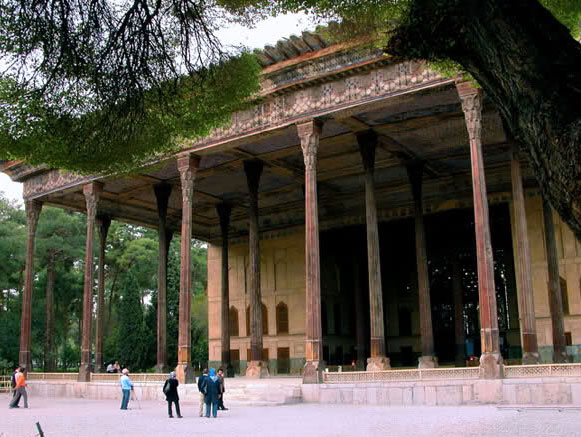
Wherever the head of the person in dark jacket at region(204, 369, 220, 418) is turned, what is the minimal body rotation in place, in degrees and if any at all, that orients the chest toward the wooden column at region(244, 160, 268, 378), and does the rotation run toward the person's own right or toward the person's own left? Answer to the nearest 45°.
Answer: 0° — they already face it

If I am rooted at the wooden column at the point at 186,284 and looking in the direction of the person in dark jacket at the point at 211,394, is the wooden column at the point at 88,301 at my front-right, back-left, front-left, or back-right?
back-right

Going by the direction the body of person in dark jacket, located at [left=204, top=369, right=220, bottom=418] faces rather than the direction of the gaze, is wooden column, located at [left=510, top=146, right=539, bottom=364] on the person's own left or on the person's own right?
on the person's own right

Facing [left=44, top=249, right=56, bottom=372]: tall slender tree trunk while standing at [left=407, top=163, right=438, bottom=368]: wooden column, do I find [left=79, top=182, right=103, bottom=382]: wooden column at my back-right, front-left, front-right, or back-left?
front-left

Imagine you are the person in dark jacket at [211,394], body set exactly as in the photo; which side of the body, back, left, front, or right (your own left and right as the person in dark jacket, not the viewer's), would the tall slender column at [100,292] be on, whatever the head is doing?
front

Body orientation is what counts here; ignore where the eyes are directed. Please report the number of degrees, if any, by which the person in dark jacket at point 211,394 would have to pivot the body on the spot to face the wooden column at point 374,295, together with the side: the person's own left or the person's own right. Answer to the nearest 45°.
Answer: approximately 45° to the person's own right

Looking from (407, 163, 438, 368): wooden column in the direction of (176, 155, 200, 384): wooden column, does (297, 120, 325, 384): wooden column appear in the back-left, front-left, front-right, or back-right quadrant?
front-left

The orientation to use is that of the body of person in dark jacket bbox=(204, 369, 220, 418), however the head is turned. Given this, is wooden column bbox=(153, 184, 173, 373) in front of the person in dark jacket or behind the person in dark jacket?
in front

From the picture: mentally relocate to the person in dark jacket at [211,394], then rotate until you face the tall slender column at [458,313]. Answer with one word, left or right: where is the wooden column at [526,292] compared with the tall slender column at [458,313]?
right

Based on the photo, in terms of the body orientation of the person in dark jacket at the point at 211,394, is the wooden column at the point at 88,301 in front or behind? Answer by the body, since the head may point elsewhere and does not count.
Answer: in front

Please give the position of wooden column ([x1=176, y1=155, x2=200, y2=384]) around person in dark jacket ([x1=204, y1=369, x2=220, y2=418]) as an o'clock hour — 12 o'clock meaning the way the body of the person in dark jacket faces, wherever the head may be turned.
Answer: The wooden column is roughly at 12 o'clock from the person in dark jacket.

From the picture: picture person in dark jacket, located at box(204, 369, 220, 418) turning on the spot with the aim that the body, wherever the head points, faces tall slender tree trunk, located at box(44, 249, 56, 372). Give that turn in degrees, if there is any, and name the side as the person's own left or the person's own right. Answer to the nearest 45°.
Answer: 0° — they already face it

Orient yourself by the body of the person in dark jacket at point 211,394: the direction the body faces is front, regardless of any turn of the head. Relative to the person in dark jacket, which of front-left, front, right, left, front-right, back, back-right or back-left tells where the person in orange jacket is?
front-left

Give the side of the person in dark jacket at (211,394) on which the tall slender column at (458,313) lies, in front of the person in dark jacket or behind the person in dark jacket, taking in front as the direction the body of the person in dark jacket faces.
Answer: in front

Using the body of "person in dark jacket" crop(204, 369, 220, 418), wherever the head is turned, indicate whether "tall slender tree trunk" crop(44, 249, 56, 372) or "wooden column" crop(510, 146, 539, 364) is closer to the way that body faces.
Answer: the tall slender tree trunk

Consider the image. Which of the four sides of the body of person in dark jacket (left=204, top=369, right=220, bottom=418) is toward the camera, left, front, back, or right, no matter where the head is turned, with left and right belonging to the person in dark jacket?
back
